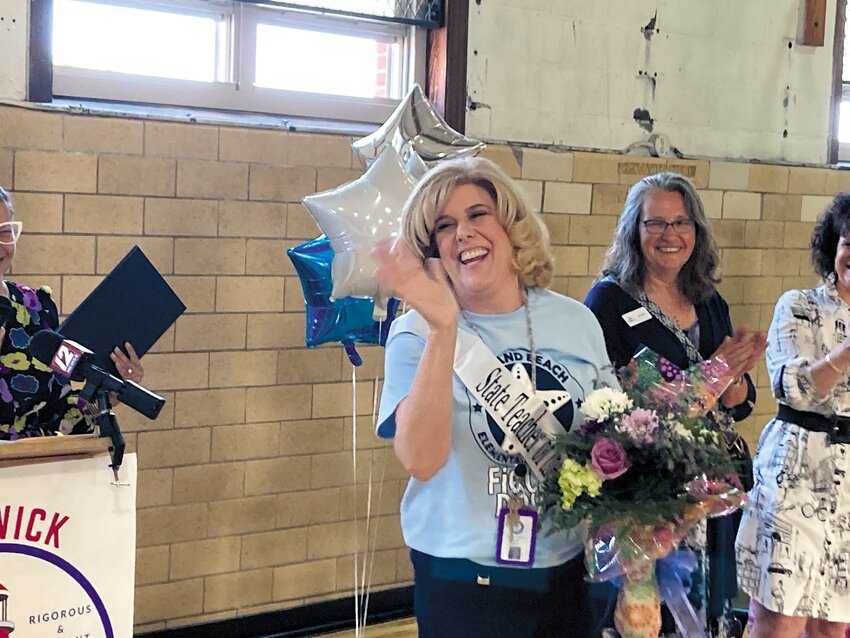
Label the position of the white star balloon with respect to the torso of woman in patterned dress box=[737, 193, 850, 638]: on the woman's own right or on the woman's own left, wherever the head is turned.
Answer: on the woman's own right

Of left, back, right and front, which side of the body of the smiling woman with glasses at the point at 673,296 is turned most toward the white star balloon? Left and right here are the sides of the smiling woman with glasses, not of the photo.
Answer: right

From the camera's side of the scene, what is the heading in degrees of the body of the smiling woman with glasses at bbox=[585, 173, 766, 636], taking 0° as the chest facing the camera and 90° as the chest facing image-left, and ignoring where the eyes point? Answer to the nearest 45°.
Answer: approximately 315°
